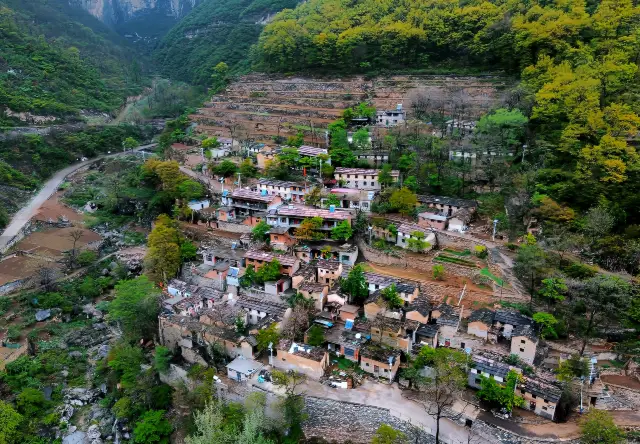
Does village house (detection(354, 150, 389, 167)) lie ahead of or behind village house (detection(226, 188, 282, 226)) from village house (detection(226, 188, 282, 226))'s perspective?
behind

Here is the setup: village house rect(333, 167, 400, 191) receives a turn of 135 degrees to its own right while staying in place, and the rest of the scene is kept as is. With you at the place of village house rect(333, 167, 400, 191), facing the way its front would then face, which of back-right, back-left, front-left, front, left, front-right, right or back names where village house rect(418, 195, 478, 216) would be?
back

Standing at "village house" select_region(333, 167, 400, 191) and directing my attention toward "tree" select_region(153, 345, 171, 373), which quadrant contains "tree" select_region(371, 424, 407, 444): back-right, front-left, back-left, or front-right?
front-left

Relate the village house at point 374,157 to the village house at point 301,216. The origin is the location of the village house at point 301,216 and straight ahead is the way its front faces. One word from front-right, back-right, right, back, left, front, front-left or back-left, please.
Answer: back-left

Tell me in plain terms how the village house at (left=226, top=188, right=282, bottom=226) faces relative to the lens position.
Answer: facing the viewer and to the left of the viewer

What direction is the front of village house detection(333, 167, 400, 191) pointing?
toward the camera

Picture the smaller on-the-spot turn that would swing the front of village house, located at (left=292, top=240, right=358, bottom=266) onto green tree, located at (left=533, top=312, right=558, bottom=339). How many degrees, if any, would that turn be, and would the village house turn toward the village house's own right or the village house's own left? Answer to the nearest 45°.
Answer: approximately 45° to the village house's own left

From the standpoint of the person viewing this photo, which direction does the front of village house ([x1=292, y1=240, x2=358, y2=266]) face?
facing the viewer

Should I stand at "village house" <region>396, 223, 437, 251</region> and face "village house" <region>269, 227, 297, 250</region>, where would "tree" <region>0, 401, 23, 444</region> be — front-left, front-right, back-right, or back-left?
front-left

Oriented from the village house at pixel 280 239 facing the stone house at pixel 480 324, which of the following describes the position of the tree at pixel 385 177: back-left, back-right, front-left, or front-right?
front-left

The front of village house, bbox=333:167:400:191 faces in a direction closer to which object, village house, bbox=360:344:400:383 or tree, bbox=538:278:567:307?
the village house

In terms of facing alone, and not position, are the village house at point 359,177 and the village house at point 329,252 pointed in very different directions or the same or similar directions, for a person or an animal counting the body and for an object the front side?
same or similar directions

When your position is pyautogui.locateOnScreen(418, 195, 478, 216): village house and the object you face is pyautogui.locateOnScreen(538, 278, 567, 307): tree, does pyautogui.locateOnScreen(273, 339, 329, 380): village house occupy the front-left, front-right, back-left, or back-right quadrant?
front-right

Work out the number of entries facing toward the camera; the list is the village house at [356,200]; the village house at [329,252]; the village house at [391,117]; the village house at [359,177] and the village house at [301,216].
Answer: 5

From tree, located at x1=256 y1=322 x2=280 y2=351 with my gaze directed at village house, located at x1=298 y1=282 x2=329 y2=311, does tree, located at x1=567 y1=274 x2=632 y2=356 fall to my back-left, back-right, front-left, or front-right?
front-right

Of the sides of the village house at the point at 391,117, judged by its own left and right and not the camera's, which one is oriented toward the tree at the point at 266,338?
front

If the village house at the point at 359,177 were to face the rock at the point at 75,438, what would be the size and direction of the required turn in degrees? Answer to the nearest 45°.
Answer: approximately 45° to its right

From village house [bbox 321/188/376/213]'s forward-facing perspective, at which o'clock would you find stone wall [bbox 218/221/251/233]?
The stone wall is roughly at 3 o'clock from the village house.

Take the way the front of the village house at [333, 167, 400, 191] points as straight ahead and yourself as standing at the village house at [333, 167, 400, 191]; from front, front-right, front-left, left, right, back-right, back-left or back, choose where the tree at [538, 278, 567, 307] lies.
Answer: front-left

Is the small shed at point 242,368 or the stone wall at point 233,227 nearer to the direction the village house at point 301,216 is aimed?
the small shed

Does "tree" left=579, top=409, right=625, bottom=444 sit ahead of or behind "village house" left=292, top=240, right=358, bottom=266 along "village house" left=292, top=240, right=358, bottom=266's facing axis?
ahead

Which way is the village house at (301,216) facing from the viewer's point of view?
toward the camera
